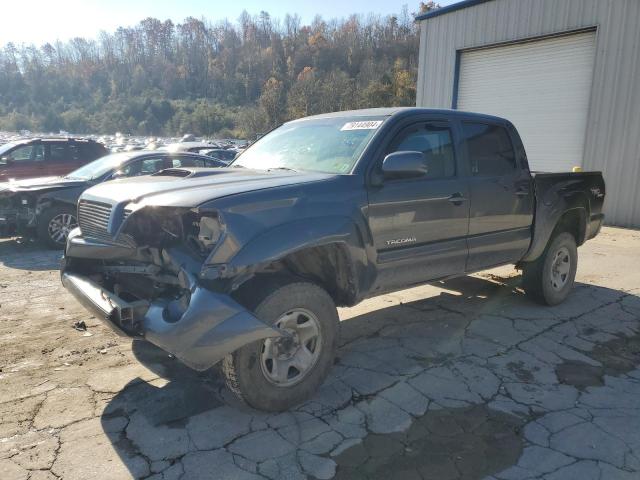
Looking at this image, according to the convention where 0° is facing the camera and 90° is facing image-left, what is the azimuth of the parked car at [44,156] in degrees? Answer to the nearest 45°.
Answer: approximately 90°

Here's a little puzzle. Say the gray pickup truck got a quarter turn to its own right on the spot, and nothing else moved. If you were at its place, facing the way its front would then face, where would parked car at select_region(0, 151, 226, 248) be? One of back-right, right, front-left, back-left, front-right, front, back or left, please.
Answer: front

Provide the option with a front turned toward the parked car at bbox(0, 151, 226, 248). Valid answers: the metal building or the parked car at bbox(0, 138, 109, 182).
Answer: the metal building

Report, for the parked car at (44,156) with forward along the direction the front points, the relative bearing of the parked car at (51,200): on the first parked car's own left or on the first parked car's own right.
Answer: on the first parked car's own left

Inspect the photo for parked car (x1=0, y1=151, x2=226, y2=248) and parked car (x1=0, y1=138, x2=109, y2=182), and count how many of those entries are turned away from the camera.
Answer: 0

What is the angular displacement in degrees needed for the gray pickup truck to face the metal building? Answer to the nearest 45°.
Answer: approximately 180°

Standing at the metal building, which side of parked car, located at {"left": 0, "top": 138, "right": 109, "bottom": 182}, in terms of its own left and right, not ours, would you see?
back

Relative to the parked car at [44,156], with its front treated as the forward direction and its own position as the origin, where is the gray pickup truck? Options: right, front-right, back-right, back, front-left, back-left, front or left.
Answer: left

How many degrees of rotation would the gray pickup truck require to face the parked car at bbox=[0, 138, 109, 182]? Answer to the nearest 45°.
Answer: approximately 90° to its right

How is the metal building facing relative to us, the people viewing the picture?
facing the viewer and to the left of the viewer
